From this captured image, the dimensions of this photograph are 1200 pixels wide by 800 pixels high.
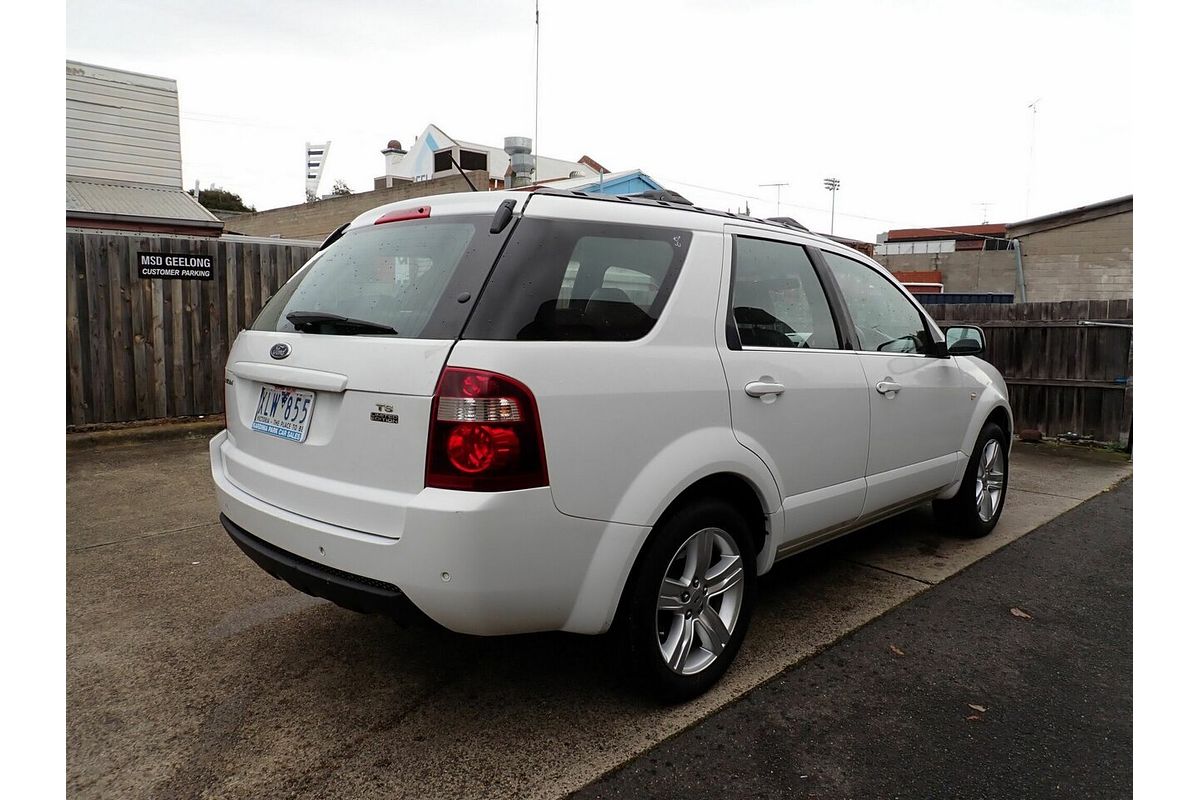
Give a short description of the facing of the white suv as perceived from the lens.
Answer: facing away from the viewer and to the right of the viewer

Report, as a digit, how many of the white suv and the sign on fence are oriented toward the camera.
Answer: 1

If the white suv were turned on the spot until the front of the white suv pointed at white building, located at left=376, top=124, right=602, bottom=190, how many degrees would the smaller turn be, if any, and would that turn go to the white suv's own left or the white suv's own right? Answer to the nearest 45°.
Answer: approximately 45° to the white suv's own left

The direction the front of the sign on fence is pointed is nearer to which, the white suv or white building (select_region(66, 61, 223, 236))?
the white suv

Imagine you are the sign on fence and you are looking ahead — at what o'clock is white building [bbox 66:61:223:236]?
The white building is roughly at 6 o'clock from the sign on fence.

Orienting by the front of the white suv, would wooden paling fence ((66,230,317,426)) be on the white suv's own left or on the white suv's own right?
on the white suv's own left

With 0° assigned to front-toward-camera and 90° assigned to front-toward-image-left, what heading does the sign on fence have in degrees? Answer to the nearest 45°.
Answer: approximately 0°
